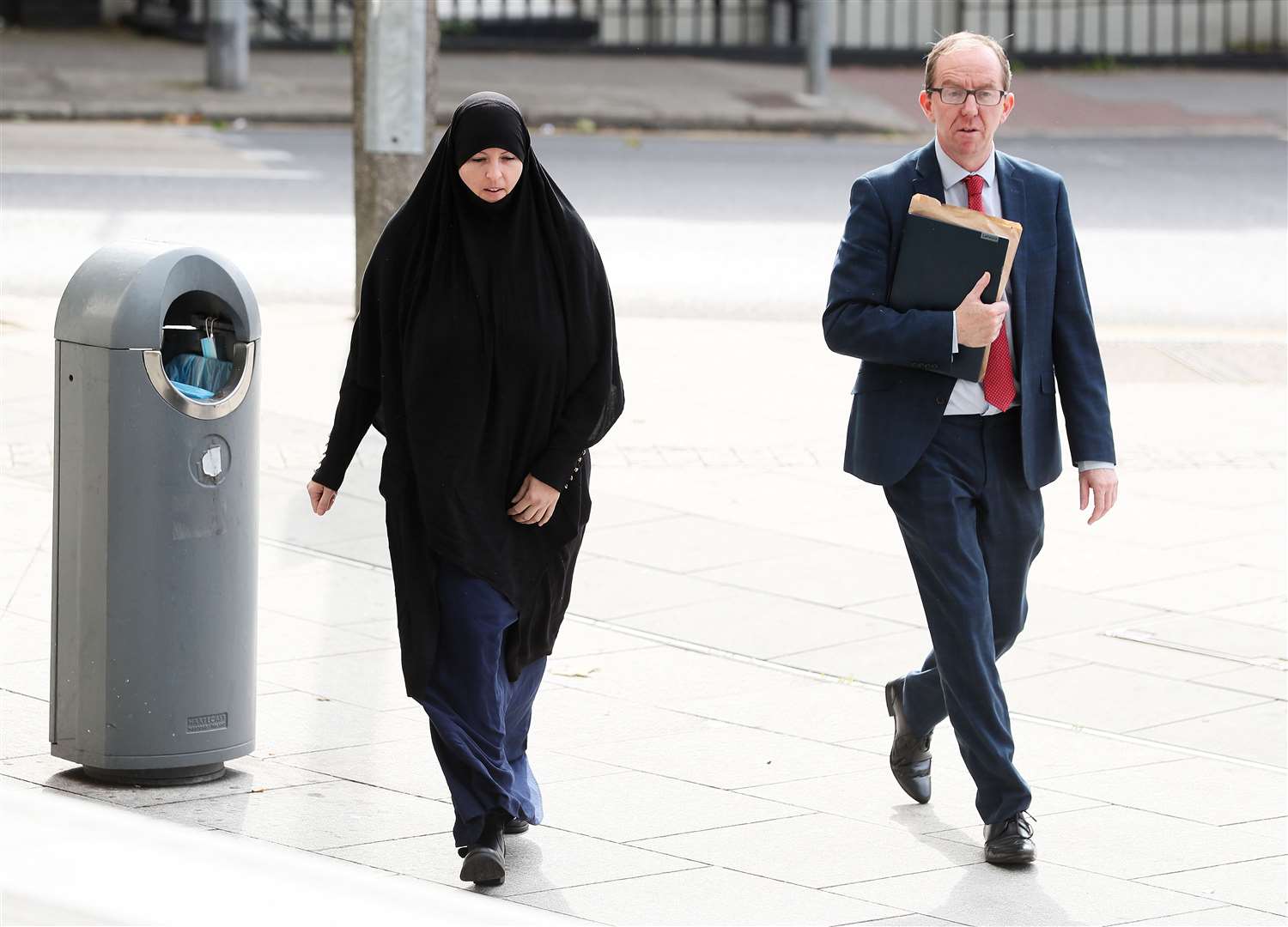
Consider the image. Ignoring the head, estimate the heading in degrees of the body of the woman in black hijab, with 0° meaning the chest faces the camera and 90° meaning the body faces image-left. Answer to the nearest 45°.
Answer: approximately 0°

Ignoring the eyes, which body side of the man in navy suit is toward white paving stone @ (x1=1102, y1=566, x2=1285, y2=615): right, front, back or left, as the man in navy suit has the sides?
back

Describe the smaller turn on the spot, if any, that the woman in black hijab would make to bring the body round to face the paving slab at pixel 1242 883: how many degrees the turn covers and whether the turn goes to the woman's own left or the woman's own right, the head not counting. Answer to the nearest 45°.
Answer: approximately 90° to the woman's own left

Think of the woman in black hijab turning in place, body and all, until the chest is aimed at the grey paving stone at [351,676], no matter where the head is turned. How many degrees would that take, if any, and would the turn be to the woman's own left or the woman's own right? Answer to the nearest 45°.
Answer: approximately 180°

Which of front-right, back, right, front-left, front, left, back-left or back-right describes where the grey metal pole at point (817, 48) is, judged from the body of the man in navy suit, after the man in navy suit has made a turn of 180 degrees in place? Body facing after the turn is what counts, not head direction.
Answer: front

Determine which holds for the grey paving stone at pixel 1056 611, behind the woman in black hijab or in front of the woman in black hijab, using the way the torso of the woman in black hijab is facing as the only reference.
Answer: behind

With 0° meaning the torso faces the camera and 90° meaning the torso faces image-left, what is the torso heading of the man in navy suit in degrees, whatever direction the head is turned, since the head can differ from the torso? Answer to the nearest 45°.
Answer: approximately 0°

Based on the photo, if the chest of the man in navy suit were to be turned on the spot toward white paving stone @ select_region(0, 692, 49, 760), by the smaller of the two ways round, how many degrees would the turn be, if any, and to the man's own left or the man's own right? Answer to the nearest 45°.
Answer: approximately 90° to the man's own right

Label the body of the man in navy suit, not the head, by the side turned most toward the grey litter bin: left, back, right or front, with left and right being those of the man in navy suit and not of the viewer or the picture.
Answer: right

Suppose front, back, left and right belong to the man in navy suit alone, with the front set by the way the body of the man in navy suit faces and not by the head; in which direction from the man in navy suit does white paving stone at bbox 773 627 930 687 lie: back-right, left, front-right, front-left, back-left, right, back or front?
back

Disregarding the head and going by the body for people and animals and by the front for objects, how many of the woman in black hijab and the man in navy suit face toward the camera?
2
